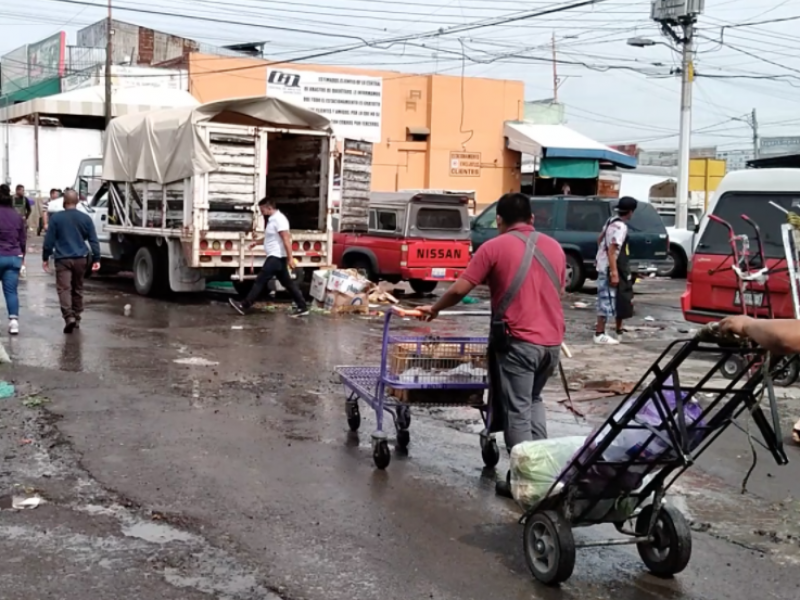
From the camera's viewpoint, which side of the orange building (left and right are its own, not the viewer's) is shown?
front

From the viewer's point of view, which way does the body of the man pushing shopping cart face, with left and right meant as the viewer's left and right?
facing away from the viewer and to the left of the viewer

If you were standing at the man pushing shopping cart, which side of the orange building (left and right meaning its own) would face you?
front

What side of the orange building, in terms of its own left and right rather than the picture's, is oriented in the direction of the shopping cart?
front

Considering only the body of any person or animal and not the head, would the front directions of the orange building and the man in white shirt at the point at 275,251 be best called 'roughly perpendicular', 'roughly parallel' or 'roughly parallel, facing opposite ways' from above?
roughly perpendicular

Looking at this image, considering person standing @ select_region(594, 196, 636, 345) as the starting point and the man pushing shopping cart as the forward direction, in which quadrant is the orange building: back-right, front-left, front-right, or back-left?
back-right

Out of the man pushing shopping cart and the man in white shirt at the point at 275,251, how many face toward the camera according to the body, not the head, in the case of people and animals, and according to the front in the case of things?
0

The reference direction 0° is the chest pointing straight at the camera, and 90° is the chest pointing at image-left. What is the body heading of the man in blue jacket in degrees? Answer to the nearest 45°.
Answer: approximately 180°

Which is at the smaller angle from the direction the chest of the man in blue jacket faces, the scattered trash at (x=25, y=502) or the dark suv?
the dark suv

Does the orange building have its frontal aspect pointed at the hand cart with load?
yes
